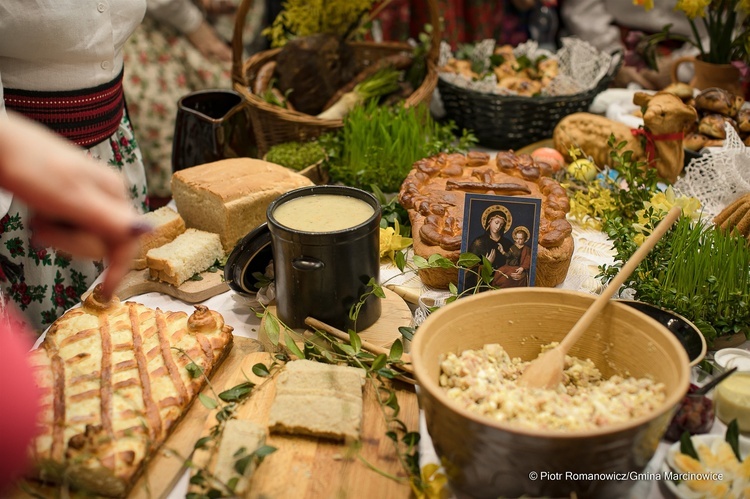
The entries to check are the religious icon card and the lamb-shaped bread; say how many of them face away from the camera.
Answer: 0

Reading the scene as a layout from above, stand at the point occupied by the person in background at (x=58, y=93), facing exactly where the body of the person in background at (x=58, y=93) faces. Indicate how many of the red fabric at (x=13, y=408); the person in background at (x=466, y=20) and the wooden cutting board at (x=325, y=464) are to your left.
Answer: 1

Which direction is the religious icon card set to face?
toward the camera

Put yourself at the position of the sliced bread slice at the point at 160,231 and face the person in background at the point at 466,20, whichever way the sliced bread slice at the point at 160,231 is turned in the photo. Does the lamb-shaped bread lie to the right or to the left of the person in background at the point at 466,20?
right

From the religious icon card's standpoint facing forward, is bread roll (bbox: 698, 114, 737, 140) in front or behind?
behind

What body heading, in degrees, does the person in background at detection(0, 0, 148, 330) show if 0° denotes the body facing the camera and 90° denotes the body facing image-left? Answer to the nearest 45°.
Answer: approximately 315°

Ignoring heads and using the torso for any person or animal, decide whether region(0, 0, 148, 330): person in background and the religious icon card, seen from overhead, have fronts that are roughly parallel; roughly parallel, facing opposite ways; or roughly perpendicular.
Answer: roughly perpendicular

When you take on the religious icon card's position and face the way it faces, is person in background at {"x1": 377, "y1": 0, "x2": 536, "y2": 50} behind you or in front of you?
behind

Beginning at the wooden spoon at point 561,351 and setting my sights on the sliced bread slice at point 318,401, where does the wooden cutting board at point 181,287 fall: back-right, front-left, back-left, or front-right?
front-right

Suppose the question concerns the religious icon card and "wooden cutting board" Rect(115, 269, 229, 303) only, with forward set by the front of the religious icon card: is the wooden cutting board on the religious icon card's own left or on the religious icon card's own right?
on the religious icon card's own right

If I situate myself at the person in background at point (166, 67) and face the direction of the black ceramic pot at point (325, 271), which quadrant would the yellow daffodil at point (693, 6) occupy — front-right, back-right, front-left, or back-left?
front-left
